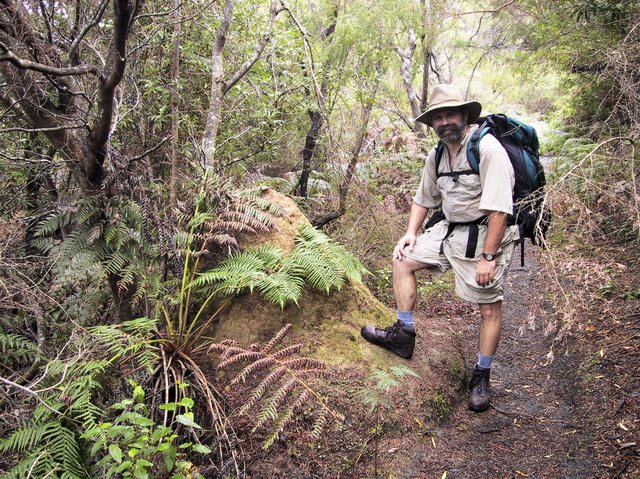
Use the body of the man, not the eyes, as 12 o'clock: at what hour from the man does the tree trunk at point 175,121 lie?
The tree trunk is roughly at 2 o'clock from the man.

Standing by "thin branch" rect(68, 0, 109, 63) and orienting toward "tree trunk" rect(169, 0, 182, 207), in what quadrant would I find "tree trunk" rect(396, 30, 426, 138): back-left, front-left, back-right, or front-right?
front-right

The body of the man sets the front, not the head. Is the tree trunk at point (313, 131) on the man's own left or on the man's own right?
on the man's own right

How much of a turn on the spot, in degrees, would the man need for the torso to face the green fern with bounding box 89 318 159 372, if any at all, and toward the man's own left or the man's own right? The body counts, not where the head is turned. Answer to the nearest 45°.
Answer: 0° — they already face it

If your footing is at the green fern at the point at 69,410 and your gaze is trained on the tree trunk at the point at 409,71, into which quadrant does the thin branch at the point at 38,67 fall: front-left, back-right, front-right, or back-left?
front-left

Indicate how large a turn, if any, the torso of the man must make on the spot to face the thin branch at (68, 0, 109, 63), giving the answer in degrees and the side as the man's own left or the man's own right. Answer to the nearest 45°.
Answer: approximately 90° to the man's own right

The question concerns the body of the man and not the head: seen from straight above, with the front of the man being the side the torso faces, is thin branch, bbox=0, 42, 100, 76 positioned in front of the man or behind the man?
in front

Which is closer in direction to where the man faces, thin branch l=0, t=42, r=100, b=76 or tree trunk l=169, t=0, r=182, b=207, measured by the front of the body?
the thin branch

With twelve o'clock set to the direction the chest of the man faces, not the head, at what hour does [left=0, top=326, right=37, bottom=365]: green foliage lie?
The green foliage is roughly at 1 o'clock from the man.

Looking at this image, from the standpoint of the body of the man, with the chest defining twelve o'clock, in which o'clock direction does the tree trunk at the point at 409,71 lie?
The tree trunk is roughly at 4 o'clock from the man.

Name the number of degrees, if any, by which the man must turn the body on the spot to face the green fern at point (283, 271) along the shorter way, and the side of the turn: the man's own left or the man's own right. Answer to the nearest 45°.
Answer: approximately 45° to the man's own right

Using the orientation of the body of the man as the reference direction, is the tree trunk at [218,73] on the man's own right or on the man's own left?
on the man's own right
